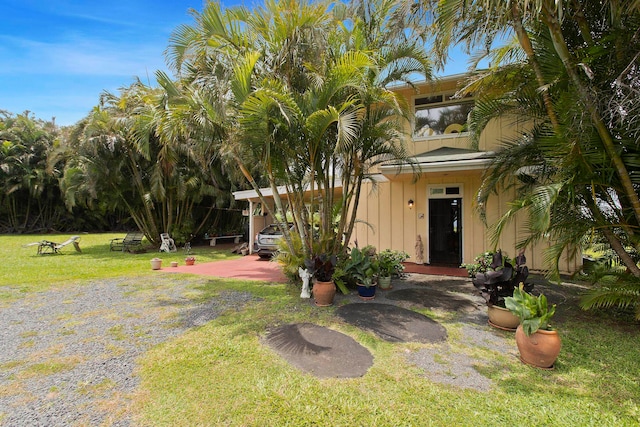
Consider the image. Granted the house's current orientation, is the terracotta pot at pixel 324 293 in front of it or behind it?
in front

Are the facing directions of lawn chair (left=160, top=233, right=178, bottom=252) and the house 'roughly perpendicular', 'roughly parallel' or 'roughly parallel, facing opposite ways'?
roughly perpendicular

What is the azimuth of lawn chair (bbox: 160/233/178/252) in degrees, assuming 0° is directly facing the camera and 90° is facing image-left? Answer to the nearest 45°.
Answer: approximately 315°

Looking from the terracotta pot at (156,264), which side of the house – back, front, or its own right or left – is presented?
right

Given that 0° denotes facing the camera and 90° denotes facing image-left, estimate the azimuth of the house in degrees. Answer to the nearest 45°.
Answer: approximately 0°

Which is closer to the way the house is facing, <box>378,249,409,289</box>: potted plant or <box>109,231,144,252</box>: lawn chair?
the potted plant

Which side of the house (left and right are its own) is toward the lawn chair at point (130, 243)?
right

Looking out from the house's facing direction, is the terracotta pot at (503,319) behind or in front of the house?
in front
